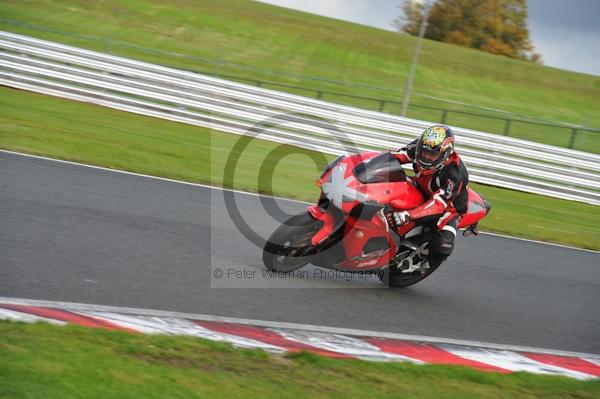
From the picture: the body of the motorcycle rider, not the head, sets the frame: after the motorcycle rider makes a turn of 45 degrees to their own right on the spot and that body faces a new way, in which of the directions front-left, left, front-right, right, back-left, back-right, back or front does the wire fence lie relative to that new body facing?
right

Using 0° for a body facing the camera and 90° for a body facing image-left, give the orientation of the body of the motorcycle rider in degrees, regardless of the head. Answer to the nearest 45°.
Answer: approximately 45°

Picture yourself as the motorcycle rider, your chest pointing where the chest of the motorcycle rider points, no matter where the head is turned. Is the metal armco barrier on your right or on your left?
on your right
